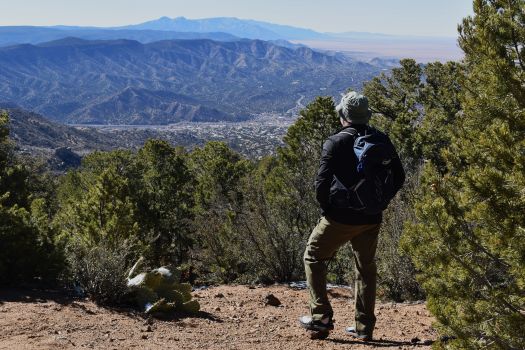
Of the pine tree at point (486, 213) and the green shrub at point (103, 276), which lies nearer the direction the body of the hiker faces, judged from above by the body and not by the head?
the green shrub

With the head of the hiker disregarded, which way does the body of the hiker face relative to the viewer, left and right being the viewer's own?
facing away from the viewer and to the left of the viewer

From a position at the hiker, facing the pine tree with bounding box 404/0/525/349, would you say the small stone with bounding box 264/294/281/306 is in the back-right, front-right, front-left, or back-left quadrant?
back-left

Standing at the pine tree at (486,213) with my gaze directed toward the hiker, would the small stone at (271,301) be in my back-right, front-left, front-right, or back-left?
front-right

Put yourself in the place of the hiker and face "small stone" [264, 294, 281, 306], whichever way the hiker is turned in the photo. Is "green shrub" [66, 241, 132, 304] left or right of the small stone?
left

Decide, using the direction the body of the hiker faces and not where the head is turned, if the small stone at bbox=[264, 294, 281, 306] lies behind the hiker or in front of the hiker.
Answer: in front

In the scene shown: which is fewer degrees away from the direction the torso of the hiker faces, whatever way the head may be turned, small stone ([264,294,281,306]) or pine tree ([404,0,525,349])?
the small stone

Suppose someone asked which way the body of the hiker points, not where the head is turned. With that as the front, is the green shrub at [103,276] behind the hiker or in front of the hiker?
in front

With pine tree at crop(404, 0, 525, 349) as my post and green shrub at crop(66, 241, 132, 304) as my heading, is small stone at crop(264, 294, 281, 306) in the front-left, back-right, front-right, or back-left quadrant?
front-right
